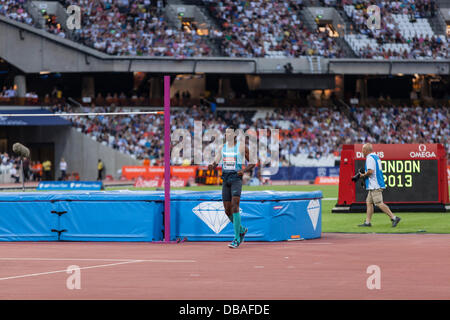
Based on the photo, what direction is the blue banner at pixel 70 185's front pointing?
toward the camera

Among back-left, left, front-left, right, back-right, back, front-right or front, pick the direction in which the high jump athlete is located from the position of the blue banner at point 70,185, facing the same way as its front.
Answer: front
